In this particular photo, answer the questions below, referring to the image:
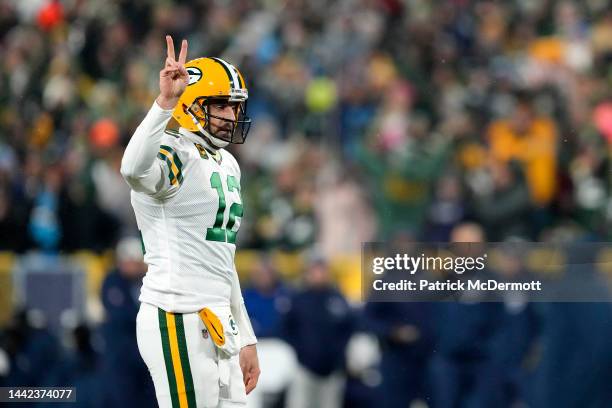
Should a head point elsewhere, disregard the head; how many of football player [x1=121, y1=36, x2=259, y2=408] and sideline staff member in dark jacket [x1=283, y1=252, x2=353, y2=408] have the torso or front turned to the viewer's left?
0

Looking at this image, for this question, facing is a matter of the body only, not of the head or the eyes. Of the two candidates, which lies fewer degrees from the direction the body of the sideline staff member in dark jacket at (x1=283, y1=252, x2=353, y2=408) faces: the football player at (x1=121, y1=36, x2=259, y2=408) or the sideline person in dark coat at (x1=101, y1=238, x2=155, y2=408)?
the football player

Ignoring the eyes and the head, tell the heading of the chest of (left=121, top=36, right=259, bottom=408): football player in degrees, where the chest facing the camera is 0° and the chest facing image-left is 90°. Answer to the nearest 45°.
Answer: approximately 315°

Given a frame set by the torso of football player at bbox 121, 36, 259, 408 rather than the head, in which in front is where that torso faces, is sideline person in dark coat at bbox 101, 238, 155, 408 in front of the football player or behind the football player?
behind

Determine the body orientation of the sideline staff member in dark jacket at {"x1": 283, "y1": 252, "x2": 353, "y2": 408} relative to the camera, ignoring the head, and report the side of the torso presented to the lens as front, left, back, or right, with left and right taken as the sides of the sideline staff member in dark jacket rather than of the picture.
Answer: front

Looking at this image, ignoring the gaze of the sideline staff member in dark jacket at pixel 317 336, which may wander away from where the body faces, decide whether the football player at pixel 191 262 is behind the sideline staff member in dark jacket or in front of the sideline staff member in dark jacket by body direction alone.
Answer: in front
